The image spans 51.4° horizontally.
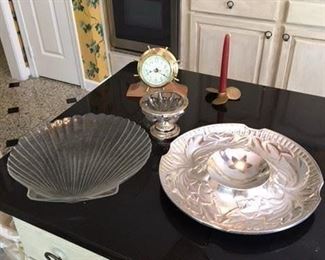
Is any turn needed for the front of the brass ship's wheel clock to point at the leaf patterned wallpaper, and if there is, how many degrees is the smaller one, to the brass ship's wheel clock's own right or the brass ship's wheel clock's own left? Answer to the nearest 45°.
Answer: approximately 180°

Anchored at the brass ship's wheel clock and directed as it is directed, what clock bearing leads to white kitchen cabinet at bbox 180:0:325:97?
The white kitchen cabinet is roughly at 7 o'clock from the brass ship's wheel clock.

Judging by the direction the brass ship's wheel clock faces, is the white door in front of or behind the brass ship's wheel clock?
behind

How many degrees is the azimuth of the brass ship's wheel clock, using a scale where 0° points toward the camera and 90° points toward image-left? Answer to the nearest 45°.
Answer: approximately 0°
